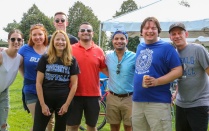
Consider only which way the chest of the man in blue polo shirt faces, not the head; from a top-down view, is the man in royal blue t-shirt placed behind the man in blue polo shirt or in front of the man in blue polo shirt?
in front

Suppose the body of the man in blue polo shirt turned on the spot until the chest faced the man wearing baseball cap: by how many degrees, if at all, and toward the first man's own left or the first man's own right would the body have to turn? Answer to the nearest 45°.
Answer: approximately 45° to the first man's own left

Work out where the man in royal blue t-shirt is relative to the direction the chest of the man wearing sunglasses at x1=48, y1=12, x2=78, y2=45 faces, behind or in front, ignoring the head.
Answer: in front

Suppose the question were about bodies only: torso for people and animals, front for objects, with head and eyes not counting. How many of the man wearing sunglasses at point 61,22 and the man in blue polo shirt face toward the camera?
2

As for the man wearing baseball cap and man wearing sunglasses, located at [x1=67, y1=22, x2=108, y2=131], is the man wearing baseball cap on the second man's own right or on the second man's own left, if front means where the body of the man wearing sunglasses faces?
on the second man's own left

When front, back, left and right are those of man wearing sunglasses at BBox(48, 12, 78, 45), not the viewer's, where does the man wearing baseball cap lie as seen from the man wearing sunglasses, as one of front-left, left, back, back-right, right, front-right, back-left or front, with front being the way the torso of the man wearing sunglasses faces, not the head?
front-left

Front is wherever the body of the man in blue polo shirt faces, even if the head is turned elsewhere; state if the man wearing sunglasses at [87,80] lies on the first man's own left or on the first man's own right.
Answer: on the first man's own right
